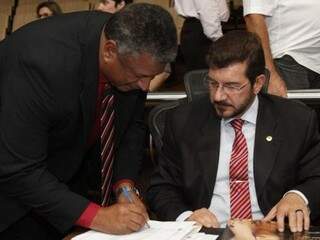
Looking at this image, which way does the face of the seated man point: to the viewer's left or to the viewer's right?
to the viewer's left

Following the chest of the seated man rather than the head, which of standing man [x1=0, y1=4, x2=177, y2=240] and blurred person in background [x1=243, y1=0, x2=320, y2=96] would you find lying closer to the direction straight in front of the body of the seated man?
the standing man

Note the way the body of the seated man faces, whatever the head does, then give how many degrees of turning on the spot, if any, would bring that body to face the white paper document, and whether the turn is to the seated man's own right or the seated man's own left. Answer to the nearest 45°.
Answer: approximately 45° to the seated man's own right

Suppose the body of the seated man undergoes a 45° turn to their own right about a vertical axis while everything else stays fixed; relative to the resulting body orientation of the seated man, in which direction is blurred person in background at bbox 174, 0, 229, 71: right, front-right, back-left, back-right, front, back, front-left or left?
back-right

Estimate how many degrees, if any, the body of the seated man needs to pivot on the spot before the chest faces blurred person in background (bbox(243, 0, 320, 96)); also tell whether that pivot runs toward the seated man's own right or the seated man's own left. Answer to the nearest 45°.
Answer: approximately 180°

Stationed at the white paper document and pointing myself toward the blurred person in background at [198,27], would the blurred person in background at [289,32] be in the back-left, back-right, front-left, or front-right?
front-right

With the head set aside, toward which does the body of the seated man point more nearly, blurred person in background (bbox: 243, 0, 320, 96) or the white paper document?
the white paper document

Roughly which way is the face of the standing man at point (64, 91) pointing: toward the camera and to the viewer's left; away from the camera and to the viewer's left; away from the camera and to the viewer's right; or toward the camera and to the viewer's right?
toward the camera and to the viewer's right

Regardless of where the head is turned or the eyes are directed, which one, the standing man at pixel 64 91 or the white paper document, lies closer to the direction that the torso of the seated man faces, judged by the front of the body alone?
the white paper document

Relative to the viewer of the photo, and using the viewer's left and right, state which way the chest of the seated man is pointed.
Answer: facing the viewer

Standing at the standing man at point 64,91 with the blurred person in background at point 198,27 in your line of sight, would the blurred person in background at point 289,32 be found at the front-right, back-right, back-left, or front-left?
front-right

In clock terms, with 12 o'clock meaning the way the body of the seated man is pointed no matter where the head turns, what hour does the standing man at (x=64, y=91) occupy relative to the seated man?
The standing man is roughly at 2 o'clock from the seated man.
